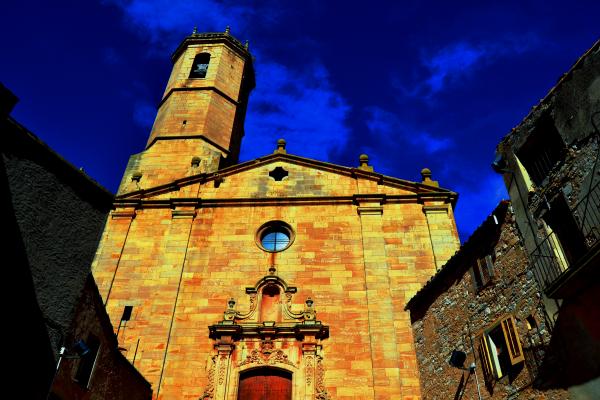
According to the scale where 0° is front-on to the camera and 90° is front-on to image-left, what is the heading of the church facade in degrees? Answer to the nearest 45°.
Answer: approximately 0°

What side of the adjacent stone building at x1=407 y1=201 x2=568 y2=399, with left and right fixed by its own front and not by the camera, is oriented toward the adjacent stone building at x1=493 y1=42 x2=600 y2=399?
left

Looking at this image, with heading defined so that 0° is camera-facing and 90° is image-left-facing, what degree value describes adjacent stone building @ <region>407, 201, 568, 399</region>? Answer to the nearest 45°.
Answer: approximately 45°

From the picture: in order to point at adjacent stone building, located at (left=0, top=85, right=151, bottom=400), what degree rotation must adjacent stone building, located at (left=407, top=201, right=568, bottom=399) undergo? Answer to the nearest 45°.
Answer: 0° — it already faces it

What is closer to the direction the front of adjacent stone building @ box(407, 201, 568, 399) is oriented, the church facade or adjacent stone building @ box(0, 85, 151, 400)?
the adjacent stone building

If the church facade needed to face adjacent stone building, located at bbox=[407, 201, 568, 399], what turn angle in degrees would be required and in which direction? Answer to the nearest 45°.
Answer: approximately 45° to its left

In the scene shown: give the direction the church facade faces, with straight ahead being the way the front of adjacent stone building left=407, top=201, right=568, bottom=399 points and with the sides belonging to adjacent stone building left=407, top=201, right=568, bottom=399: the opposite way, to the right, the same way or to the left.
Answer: to the left
